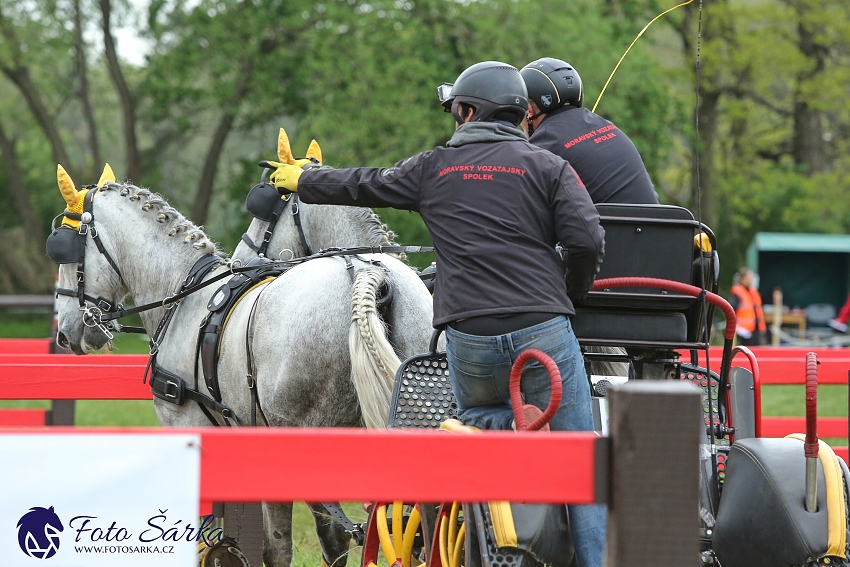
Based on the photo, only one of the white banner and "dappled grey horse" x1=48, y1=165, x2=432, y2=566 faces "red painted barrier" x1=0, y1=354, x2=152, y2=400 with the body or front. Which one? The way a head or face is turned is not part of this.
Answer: the dappled grey horse

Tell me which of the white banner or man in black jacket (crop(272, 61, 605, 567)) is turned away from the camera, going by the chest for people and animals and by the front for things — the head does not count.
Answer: the man in black jacket

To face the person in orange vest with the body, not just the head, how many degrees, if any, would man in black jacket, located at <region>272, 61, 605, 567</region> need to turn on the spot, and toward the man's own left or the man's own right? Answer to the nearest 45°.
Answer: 0° — they already face them

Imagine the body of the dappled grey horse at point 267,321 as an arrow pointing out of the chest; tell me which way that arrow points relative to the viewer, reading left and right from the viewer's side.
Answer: facing away from the viewer and to the left of the viewer

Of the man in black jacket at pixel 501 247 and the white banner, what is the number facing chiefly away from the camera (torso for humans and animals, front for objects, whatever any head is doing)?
1

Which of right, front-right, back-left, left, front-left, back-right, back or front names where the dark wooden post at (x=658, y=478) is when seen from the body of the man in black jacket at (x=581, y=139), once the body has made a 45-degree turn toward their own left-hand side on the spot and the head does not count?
left

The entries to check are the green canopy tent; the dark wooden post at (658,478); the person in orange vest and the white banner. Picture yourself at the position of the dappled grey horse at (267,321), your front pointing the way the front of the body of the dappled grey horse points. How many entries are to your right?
2

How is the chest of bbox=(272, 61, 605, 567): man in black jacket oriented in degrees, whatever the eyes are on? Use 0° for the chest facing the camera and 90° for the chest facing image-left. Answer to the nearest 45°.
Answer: approximately 180°

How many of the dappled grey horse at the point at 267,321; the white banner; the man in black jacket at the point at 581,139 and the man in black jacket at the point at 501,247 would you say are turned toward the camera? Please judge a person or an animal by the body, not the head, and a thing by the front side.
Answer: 1

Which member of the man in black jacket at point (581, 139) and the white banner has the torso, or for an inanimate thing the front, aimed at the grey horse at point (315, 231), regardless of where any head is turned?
the man in black jacket

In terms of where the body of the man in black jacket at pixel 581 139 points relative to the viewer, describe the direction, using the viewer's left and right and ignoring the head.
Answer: facing away from the viewer and to the left of the viewer

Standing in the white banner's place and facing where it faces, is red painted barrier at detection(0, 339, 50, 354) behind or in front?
behind

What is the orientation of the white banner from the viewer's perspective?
toward the camera
